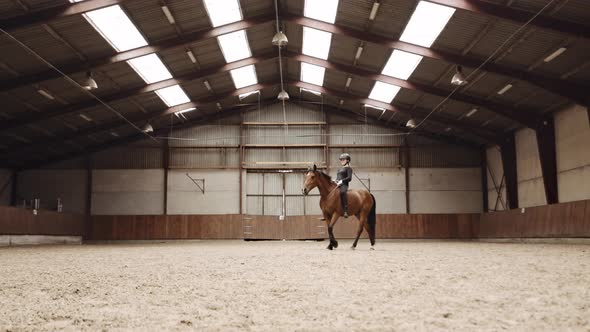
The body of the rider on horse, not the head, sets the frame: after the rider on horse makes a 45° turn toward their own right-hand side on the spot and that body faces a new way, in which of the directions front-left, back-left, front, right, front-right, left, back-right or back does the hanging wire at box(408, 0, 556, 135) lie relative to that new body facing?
back-right

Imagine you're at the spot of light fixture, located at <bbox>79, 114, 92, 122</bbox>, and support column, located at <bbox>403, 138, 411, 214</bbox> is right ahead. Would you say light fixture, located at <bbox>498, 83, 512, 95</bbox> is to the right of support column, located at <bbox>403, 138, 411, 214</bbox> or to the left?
right

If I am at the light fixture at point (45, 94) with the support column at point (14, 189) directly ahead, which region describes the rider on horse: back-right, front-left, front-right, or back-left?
back-right

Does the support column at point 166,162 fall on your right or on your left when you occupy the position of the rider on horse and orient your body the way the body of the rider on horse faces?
on your right

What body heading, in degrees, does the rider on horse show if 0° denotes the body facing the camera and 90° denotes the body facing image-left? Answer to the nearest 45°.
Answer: approximately 45°

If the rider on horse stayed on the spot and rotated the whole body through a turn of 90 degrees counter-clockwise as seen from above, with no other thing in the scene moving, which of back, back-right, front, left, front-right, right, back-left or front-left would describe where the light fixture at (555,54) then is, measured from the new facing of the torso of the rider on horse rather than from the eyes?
left

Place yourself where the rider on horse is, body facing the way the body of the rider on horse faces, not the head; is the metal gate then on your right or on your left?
on your right

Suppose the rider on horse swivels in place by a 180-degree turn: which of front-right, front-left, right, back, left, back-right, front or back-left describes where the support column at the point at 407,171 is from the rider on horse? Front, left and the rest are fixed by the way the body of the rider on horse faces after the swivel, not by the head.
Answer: front-left
